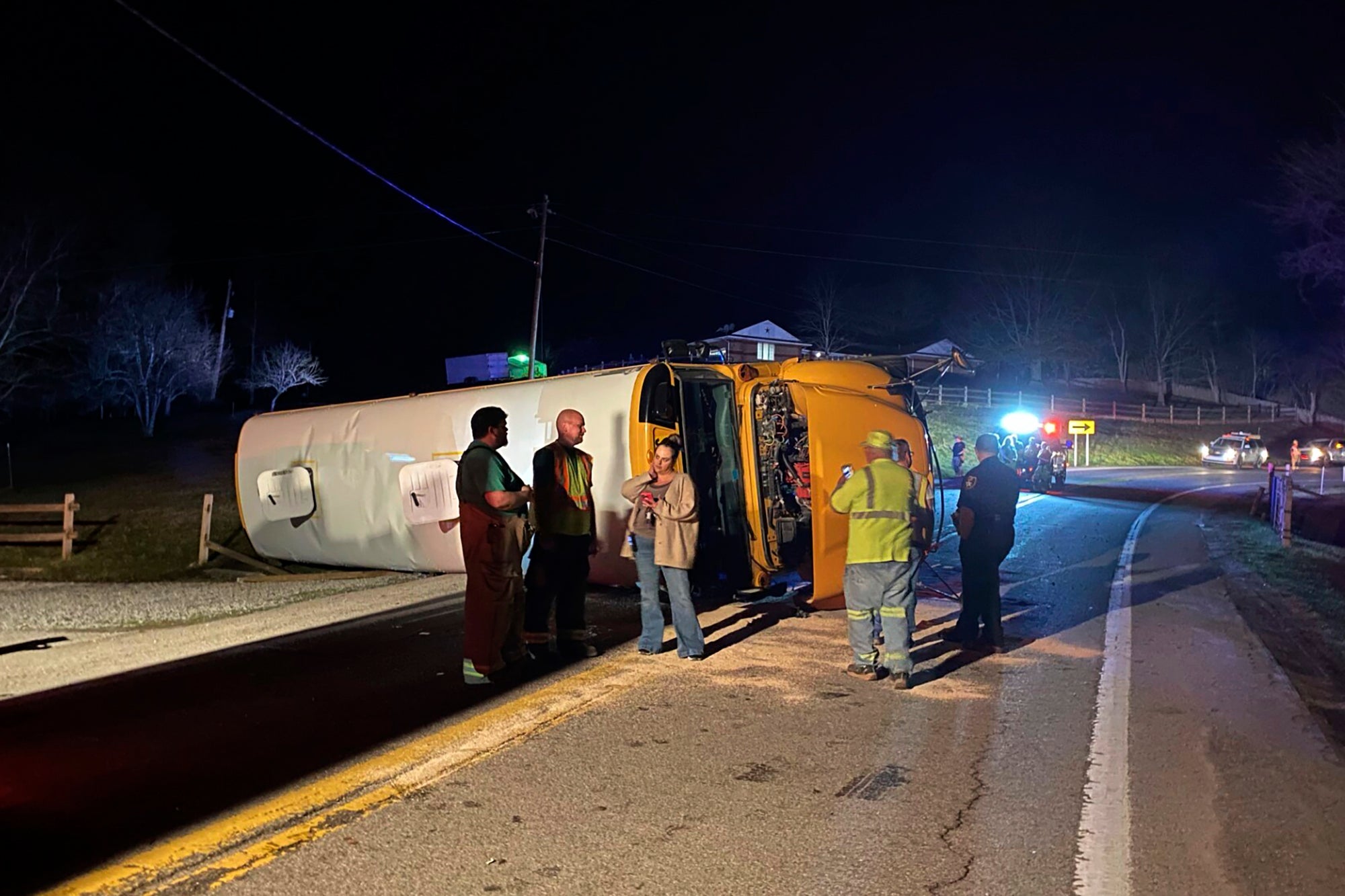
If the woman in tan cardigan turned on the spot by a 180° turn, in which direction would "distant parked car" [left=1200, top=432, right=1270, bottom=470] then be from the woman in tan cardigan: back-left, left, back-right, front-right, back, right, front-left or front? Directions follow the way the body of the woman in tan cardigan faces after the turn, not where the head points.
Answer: front

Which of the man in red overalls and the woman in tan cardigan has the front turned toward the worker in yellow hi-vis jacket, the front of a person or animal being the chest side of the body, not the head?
the man in red overalls

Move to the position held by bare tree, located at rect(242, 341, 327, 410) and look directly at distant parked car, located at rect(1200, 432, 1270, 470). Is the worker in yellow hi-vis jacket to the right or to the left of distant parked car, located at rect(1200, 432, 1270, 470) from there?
right

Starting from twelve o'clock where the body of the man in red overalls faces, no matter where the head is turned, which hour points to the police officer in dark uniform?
The police officer in dark uniform is roughly at 12 o'clock from the man in red overalls.

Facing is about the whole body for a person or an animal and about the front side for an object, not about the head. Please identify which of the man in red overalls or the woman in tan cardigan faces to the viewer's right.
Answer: the man in red overalls

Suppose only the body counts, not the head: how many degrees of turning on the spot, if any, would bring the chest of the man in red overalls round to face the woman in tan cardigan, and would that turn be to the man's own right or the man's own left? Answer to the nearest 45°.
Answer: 0° — they already face them

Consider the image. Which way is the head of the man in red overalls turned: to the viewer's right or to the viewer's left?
to the viewer's right

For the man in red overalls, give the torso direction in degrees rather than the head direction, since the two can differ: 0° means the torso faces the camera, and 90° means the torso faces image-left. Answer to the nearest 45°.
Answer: approximately 270°

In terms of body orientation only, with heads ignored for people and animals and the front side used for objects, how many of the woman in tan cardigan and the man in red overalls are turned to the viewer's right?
1

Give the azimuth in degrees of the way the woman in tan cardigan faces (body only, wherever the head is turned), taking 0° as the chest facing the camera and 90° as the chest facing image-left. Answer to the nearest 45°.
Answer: approximately 45°

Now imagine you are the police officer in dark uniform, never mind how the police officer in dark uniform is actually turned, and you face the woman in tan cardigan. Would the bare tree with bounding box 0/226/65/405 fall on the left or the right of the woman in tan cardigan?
right

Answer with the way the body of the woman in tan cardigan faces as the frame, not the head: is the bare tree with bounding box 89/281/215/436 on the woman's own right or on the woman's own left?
on the woman's own right

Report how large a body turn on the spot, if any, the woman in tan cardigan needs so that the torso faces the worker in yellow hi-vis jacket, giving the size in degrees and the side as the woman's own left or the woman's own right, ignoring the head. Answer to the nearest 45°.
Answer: approximately 135° to the woman's own left

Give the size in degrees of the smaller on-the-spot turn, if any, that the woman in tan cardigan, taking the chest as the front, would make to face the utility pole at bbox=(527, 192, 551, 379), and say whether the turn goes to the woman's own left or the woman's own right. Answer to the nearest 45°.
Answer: approximately 135° to the woman's own right

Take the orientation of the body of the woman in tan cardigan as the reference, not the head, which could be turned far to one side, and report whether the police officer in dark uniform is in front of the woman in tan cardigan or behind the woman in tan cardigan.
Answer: behind

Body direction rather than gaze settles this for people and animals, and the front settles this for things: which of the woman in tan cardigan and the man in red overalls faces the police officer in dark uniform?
the man in red overalls
